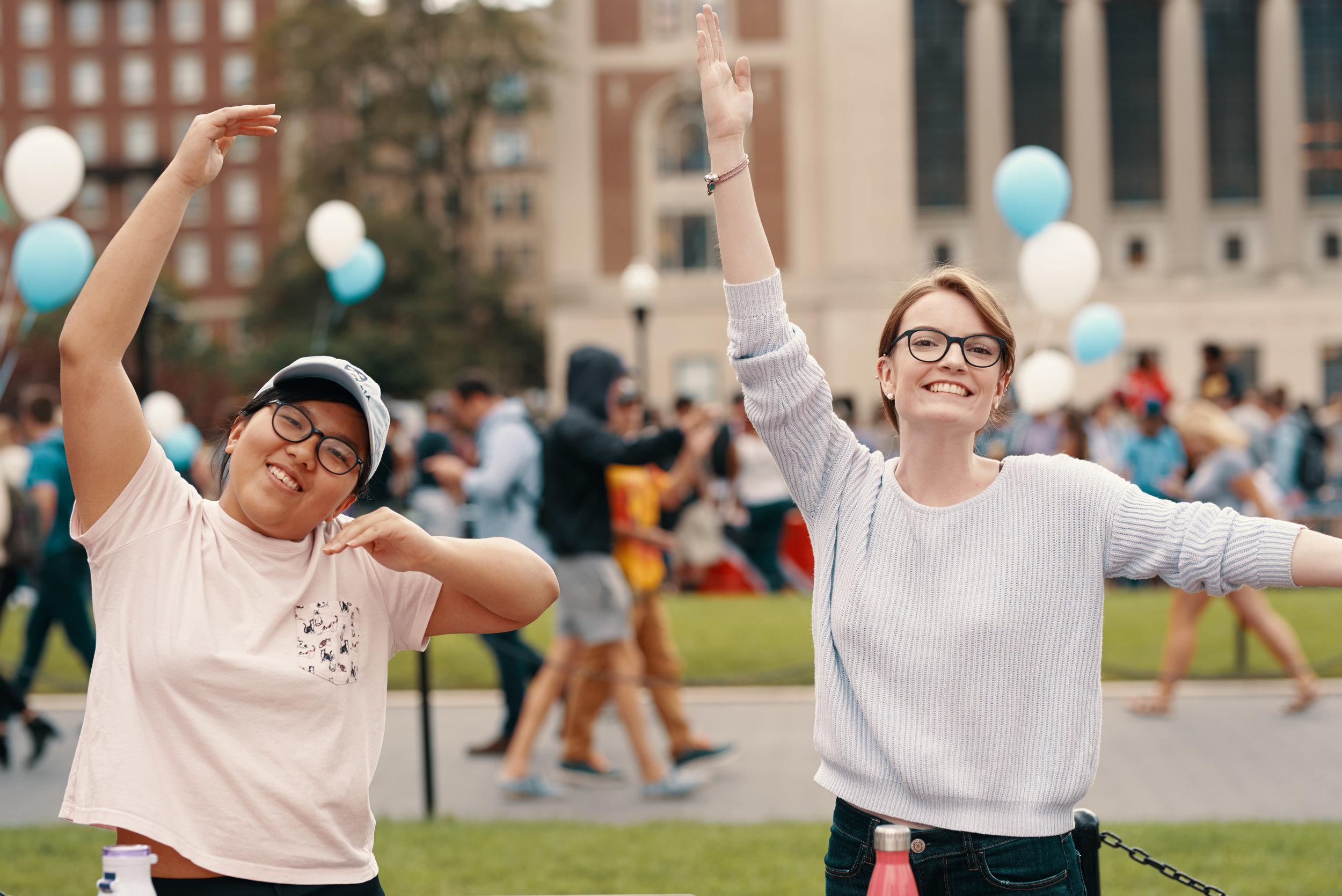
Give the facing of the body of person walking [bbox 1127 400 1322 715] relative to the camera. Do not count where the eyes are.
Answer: to the viewer's left

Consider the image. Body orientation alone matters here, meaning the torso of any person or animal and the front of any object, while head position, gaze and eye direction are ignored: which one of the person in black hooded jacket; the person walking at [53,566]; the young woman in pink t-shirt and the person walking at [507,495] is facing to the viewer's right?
the person in black hooded jacket

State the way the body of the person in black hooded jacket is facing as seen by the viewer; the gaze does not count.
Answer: to the viewer's right

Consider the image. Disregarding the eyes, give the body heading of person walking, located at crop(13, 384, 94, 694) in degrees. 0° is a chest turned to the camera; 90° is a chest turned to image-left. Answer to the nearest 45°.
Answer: approximately 90°

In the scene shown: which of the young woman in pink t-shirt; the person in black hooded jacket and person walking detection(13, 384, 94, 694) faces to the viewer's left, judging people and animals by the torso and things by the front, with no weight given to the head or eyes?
the person walking

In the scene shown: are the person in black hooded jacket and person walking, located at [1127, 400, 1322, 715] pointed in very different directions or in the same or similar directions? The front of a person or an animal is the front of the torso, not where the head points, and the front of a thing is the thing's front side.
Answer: very different directions

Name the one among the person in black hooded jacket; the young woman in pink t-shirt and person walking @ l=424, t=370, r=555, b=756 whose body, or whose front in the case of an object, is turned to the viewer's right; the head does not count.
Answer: the person in black hooded jacket

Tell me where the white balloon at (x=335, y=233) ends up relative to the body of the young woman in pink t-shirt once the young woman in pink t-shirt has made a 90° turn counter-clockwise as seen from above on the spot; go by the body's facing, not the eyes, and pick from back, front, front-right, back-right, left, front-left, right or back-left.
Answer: left

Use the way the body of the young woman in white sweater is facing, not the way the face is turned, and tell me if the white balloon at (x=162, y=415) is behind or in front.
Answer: behind

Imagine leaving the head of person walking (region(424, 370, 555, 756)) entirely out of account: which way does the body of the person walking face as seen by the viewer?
to the viewer's left

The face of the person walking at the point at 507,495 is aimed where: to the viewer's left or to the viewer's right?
to the viewer's left

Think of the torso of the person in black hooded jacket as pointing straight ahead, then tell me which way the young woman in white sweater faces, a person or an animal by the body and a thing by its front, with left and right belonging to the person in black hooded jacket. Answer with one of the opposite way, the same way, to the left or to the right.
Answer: to the right

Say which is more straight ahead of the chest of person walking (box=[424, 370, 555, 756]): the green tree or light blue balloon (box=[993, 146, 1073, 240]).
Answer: the green tree
